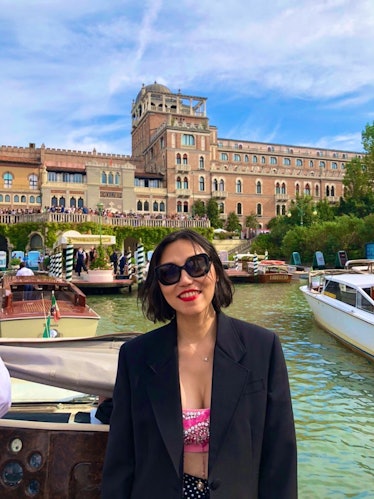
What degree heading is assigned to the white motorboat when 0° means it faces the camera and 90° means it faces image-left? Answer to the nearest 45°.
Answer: approximately 135°

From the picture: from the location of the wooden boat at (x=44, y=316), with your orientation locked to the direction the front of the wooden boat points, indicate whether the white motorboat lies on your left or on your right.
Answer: on your right

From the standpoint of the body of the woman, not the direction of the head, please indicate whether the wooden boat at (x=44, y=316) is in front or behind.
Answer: behind

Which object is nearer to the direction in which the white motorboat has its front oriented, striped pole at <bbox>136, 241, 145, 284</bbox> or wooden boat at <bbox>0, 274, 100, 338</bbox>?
the striped pole

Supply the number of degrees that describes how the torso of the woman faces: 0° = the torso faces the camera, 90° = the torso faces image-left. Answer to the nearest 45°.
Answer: approximately 0°

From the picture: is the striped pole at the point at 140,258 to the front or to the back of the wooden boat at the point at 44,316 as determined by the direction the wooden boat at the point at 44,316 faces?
to the front
